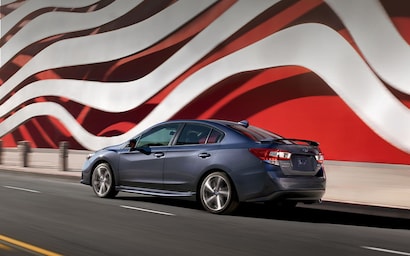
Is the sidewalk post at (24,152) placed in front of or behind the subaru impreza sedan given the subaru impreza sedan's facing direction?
in front

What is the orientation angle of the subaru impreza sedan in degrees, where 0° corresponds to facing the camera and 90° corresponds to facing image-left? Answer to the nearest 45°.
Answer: approximately 135°
